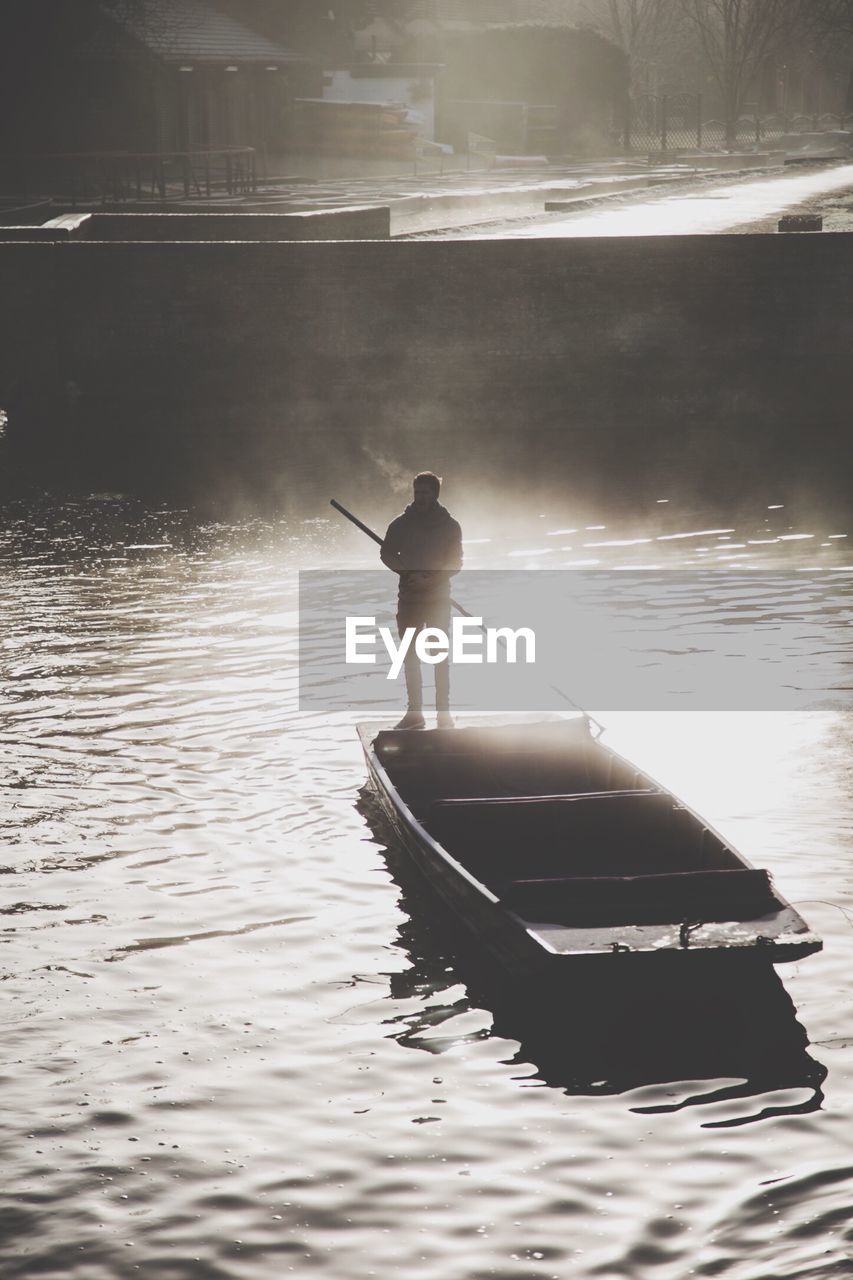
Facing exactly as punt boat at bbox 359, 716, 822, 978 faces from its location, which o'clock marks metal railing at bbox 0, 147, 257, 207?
The metal railing is roughly at 7 o'clock from the punt boat.

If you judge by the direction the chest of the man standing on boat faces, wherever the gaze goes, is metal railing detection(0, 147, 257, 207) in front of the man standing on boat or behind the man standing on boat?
behind

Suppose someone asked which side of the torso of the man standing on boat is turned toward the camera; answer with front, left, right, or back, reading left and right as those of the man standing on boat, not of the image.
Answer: front
